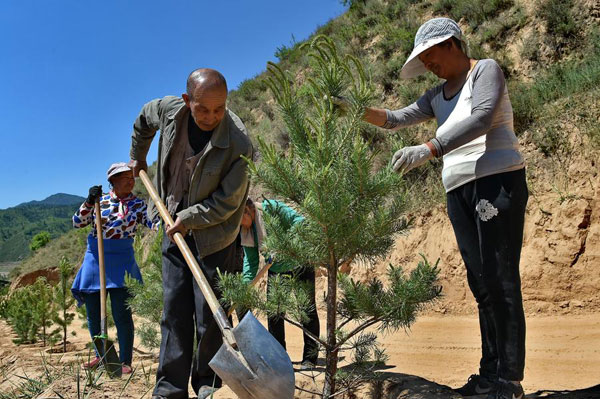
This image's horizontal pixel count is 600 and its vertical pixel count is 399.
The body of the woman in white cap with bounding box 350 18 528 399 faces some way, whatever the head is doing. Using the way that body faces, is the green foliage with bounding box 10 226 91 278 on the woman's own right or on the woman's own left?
on the woman's own right

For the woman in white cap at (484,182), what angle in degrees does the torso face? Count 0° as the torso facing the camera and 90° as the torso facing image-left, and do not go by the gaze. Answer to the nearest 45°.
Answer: approximately 45°

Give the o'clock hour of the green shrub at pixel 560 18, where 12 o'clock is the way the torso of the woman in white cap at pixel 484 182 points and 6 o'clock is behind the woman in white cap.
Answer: The green shrub is roughly at 5 o'clock from the woman in white cap.

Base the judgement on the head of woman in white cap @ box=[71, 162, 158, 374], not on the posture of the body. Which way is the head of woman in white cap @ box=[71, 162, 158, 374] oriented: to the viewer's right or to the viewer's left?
to the viewer's right

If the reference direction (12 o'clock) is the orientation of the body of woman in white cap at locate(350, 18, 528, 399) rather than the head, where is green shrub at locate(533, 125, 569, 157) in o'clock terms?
The green shrub is roughly at 5 o'clock from the woman in white cap.
